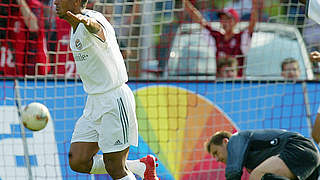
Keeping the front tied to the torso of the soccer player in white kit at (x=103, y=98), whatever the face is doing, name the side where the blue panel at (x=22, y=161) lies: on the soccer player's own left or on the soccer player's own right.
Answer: on the soccer player's own right

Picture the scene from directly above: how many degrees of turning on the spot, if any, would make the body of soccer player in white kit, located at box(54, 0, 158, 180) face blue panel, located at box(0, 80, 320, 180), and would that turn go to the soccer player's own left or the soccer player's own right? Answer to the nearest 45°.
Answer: approximately 180°

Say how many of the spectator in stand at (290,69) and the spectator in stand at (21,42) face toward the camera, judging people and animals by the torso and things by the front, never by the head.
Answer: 2

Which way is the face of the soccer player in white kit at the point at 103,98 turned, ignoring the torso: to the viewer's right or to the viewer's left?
to the viewer's left

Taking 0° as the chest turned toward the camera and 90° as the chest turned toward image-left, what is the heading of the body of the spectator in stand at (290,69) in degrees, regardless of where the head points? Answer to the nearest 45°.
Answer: approximately 0°

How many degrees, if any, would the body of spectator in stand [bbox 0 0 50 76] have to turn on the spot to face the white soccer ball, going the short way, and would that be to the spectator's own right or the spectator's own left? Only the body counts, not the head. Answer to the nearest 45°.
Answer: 0° — they already face it

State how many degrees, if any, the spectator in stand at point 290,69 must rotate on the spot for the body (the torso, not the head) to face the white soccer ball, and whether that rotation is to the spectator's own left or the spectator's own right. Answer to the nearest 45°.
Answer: approximately 45° to the spectator's own right

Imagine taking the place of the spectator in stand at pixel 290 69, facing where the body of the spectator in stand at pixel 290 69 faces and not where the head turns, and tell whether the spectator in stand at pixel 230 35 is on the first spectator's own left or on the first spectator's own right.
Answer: on the first spectator's own right

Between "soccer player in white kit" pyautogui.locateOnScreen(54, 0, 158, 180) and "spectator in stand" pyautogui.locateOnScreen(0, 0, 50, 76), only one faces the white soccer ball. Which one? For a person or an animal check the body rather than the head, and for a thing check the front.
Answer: the spectator in stand

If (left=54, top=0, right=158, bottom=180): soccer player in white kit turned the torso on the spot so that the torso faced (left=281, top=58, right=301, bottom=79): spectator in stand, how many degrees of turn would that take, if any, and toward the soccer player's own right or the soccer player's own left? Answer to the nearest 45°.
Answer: approximately 180°
